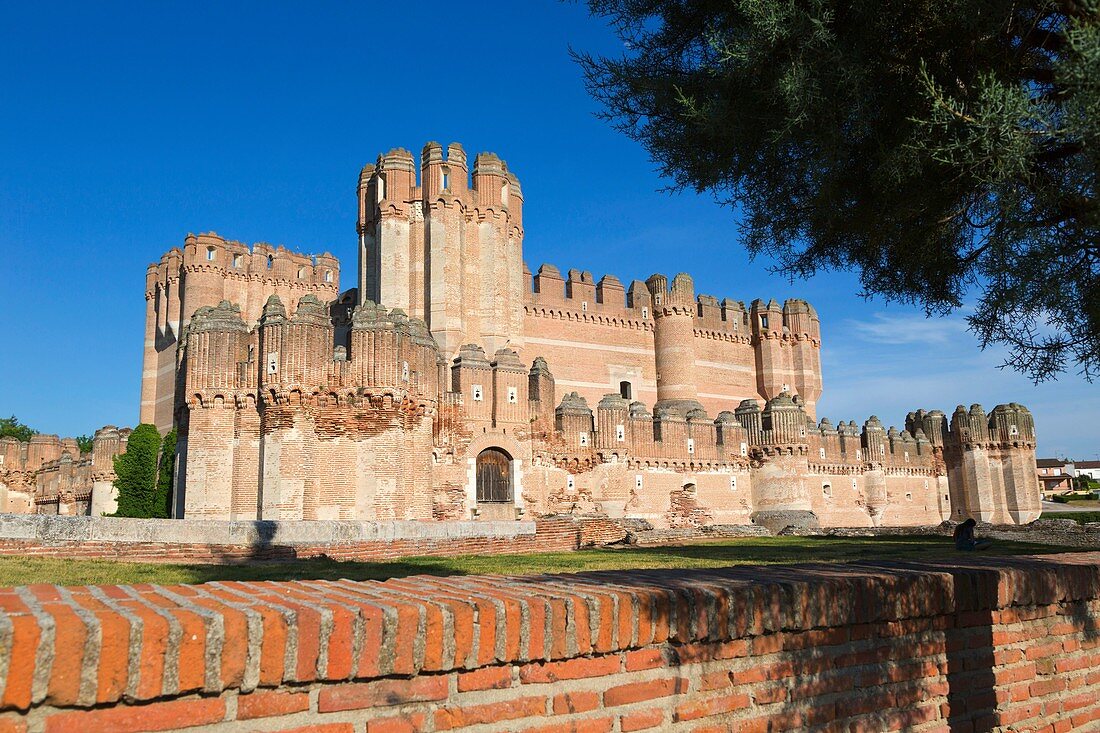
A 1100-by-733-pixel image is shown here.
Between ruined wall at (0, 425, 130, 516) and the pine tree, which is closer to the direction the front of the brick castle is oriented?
the pine tree

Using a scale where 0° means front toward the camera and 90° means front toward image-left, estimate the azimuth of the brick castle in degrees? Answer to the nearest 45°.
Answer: approximately 315°

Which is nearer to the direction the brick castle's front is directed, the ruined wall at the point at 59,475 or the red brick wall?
the red brick wall

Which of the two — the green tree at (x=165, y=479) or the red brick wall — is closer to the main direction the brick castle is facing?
the red brick wall

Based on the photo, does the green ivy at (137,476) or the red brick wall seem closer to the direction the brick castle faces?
the red brick wall

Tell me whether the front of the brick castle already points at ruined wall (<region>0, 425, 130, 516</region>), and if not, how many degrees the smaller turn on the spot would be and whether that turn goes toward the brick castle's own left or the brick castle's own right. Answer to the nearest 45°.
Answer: approximately 135° to the brick castle's own right

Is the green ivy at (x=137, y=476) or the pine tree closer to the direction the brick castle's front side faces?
the pine tree

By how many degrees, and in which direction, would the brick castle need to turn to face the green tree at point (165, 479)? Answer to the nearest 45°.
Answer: approximately 90° to its right
